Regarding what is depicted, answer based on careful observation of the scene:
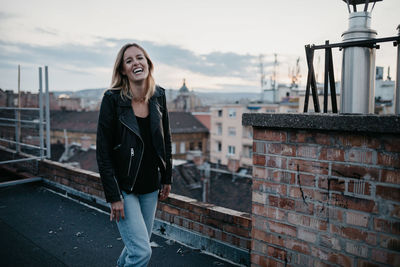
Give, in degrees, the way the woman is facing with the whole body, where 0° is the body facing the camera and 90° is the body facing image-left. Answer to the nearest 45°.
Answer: approximately 315°

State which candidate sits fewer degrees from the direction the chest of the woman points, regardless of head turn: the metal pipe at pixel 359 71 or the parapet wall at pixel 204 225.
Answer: the metal pipe

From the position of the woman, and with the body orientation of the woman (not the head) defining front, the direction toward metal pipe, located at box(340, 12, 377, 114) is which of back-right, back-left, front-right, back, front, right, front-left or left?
front-left

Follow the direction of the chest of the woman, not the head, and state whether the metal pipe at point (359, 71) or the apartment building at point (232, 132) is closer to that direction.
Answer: the metal pipe

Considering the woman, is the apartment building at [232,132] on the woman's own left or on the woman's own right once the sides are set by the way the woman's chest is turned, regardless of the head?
on the woman's own left
